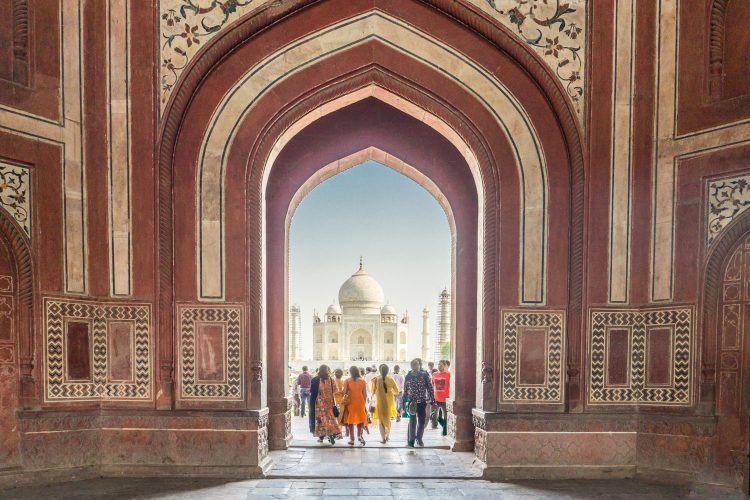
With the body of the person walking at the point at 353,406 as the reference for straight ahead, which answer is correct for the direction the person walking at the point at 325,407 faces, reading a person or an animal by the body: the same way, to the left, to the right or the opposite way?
the same way

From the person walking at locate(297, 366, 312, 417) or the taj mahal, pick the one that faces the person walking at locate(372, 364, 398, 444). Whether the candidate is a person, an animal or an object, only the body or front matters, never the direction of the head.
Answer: the taj mahal

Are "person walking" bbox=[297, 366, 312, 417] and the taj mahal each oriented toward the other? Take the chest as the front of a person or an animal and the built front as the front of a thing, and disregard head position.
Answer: yes

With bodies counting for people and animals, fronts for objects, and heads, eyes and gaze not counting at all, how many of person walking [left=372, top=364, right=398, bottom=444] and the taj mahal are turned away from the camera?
1

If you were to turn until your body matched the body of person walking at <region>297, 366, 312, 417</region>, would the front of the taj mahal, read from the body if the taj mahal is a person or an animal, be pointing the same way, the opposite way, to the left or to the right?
the opposite way

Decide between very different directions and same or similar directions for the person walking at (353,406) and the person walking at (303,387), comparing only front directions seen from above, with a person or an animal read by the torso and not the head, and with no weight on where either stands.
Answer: same or similar directions

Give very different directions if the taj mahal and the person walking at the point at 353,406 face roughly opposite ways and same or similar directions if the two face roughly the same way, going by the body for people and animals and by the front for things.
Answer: very different directions

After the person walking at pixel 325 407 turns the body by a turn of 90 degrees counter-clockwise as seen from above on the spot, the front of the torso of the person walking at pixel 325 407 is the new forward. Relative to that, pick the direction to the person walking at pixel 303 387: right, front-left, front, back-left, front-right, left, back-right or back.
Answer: right

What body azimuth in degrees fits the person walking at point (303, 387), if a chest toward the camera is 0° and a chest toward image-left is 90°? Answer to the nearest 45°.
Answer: approximately 180°

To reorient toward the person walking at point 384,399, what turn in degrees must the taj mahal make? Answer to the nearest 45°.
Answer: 0° — it already faces them

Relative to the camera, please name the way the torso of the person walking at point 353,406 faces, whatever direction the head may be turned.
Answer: away from the camera

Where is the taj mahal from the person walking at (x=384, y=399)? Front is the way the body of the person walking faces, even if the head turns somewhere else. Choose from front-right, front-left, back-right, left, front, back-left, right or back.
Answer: front

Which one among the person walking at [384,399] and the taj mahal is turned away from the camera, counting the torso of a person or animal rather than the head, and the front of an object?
the person walking

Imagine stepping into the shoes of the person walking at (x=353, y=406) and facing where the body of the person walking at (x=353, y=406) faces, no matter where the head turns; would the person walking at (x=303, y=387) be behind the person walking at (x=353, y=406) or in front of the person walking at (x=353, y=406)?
in front

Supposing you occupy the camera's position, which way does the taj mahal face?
facing the viewer

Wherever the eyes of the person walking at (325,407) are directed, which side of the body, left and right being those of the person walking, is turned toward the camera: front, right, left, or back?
back

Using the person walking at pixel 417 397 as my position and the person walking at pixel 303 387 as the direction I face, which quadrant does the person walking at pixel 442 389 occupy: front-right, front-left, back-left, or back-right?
front-right
